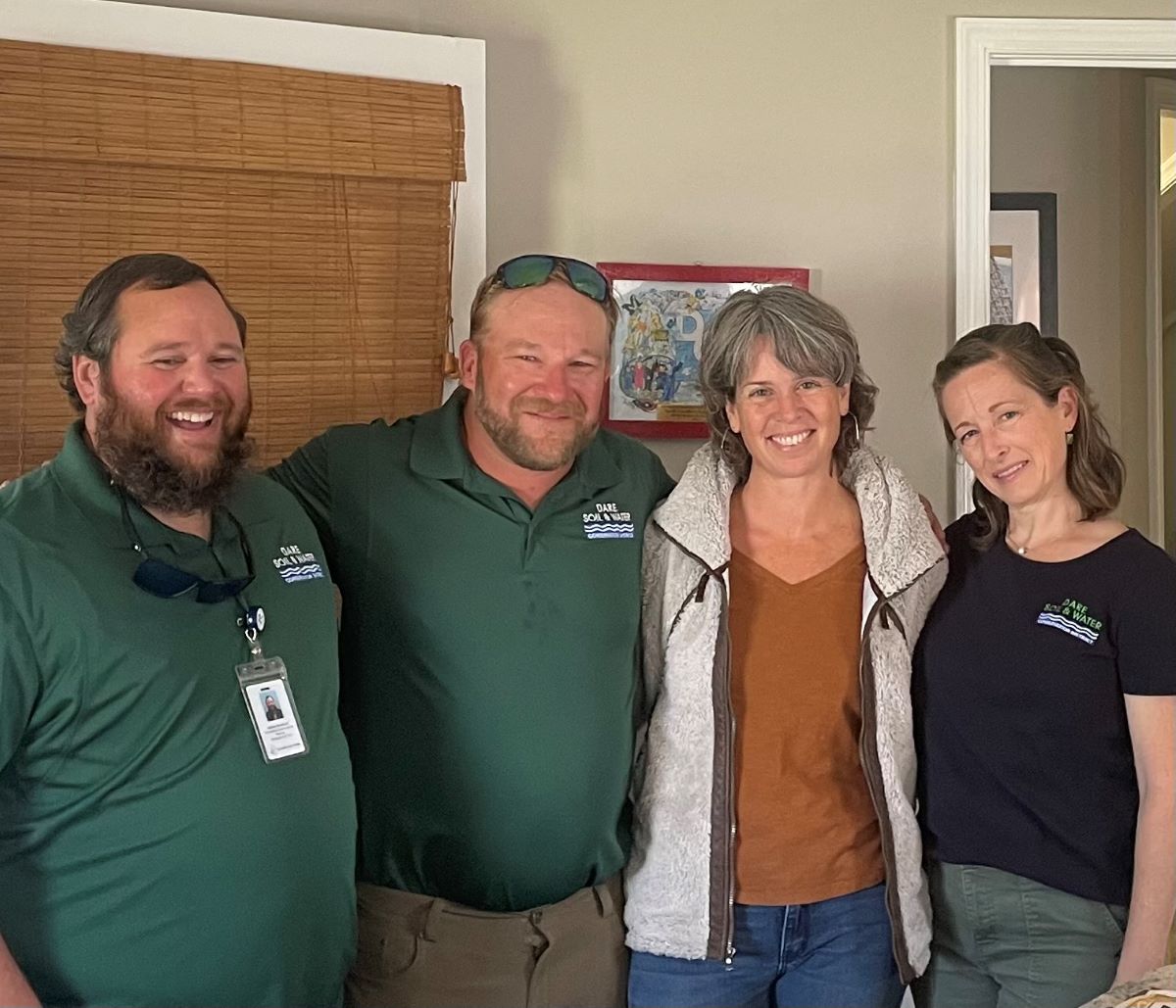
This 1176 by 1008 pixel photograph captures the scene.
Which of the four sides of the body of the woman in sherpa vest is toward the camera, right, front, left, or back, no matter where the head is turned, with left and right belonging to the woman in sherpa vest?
front

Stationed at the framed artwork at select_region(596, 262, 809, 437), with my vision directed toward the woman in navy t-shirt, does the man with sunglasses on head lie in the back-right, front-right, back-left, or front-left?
front-right

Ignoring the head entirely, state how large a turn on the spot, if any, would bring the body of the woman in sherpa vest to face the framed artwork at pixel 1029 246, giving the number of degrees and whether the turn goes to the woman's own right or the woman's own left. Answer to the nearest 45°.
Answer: approximately 180°

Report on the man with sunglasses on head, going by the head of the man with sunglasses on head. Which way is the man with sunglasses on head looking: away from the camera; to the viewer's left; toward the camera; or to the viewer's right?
toward the camera

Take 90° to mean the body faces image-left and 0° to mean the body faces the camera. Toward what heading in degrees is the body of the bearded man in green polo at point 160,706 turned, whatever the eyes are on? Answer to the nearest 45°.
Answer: approximately 315°

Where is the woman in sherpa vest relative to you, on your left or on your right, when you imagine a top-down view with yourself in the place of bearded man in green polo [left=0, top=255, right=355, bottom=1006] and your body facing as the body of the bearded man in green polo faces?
on your left

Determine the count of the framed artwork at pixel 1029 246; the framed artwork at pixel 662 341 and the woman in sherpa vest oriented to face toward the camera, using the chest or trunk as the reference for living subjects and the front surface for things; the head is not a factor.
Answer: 3

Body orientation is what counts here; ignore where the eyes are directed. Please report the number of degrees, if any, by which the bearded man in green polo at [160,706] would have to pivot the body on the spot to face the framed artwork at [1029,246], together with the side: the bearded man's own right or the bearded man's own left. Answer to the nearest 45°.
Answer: approximately 90° to the bearded man's own left

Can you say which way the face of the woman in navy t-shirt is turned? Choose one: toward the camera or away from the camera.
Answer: toward the camera

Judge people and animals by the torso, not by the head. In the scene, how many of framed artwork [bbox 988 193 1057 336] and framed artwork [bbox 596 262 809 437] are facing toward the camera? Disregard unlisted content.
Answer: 2

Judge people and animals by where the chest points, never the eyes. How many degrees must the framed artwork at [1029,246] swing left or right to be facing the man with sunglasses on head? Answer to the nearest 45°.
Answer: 0° — it already faces them

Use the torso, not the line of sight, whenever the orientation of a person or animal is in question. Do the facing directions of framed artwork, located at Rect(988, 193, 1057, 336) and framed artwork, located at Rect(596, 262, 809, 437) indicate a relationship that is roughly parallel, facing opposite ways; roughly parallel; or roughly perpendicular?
roughly parallel

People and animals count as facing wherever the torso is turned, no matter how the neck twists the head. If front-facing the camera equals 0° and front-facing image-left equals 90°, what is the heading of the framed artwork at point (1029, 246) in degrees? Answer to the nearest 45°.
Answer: approximately 0°

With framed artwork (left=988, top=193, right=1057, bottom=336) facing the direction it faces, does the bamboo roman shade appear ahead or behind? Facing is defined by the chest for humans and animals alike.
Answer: ahead

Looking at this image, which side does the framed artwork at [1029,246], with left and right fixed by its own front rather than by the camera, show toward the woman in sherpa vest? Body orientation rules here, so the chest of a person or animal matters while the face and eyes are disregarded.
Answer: front

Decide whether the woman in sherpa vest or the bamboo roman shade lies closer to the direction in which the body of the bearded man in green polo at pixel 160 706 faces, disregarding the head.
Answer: the woman in sherpa vest
